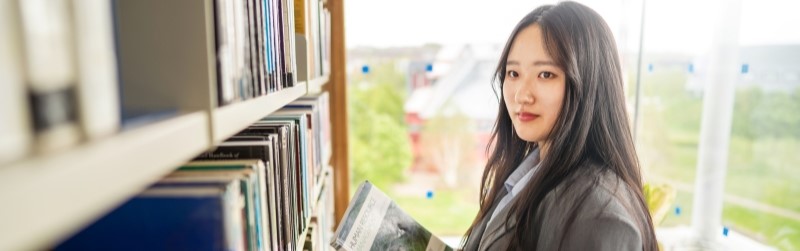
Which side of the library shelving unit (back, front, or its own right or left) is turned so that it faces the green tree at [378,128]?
left

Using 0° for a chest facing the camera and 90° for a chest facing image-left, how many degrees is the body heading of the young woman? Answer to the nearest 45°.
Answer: approximately 45°

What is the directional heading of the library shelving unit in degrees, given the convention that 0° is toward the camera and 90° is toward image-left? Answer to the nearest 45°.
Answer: approximately 315°
